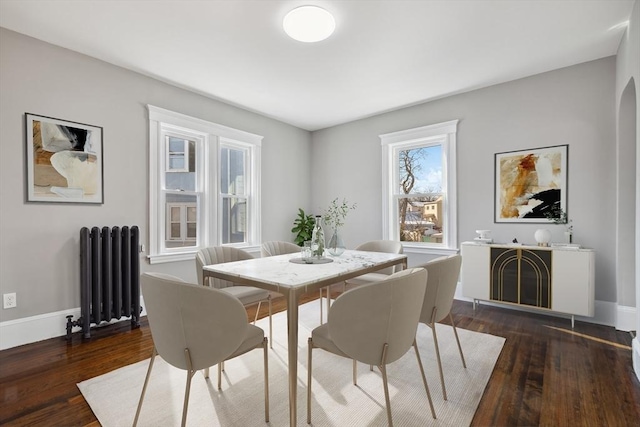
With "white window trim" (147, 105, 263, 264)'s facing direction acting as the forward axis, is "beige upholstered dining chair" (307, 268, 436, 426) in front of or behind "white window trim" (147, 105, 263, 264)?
in front

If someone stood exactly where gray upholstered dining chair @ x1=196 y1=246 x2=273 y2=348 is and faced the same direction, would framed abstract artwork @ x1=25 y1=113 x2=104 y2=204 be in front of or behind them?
behind

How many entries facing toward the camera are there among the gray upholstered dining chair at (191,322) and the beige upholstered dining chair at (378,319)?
0

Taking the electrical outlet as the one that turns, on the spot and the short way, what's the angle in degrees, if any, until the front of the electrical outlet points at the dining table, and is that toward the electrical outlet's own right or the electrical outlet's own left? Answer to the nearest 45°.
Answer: approximately 45° to the electrical outlet's own left

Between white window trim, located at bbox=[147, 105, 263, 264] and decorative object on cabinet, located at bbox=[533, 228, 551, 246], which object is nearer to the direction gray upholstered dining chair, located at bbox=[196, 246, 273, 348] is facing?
the decorative object on cabinet

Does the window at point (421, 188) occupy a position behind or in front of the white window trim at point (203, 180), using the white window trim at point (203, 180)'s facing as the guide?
in front

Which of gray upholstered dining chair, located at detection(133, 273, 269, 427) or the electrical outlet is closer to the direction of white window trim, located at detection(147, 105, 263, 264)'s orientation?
the gray upholstered dining chair

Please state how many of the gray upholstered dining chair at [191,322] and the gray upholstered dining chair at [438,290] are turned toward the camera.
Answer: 0

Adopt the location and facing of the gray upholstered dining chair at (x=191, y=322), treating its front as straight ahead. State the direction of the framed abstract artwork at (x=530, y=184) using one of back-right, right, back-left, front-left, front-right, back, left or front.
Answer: front-right

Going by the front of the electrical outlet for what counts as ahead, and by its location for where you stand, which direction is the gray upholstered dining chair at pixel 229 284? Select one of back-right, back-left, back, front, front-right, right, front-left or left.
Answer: front-left

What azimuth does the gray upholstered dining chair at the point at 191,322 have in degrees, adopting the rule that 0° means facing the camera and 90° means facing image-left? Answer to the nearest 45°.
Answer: approximately 225°

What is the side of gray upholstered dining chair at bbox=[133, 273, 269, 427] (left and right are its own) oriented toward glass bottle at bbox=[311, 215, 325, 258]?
front

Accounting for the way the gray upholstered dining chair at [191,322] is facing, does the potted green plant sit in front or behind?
in front

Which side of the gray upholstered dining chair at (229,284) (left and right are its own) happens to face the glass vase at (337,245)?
front

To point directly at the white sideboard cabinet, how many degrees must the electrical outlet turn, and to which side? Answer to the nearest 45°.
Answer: approximately 45° to its left
